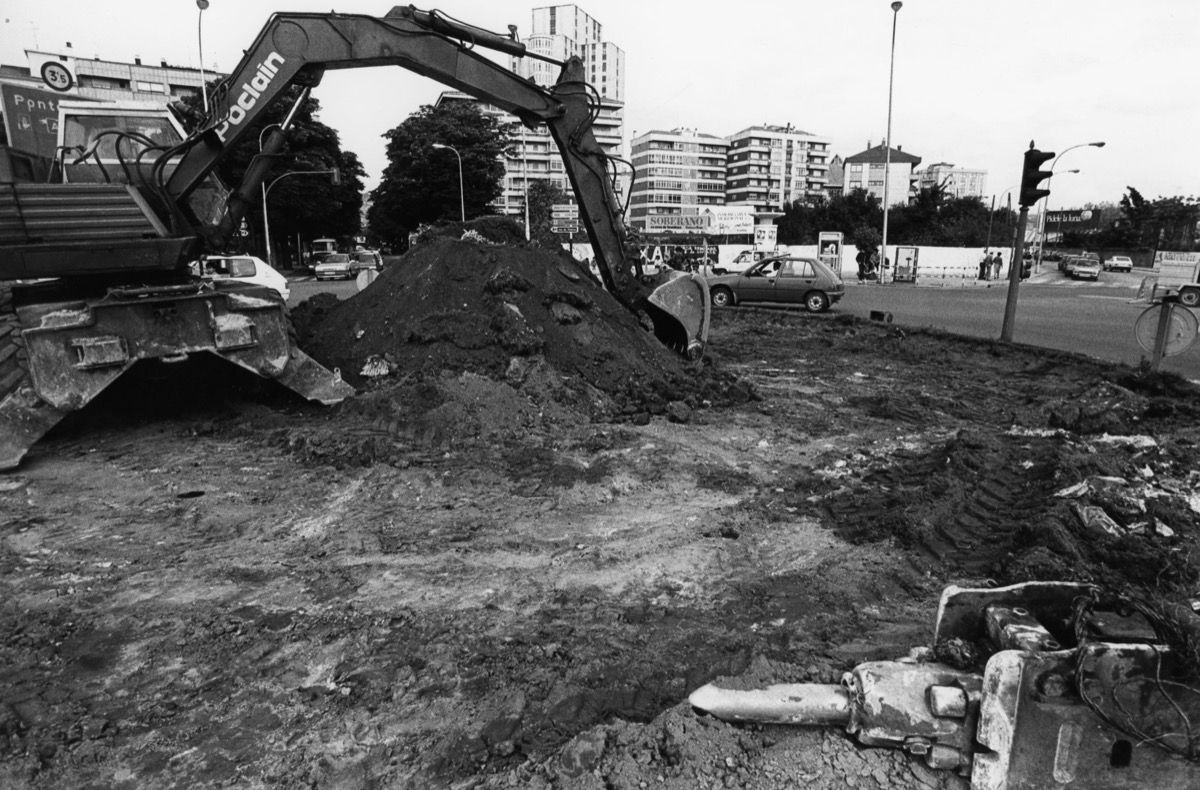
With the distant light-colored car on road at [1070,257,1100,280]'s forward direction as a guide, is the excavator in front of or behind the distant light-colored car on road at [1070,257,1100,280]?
in front

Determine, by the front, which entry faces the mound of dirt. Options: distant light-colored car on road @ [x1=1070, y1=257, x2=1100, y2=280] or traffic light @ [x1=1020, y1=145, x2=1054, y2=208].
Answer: the distant light-colored car on road

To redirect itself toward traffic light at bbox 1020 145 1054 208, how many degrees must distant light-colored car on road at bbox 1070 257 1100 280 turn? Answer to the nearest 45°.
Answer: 0° — it already faces it

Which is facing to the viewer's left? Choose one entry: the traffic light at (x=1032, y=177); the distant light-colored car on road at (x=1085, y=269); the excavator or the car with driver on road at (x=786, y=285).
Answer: the car with driver on road at (x=786, y=285)

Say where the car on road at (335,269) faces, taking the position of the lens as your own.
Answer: facing the viewer and to the left of the viewer

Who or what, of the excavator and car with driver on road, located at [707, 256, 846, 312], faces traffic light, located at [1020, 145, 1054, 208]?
the excavator

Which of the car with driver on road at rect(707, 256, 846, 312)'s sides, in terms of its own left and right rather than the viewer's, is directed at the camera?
left

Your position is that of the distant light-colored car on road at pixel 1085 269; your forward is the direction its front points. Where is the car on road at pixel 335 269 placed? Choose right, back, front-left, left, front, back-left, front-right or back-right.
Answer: front-right

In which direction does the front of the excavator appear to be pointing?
to the viewer's right

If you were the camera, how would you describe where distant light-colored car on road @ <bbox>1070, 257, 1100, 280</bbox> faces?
facing the viewer
